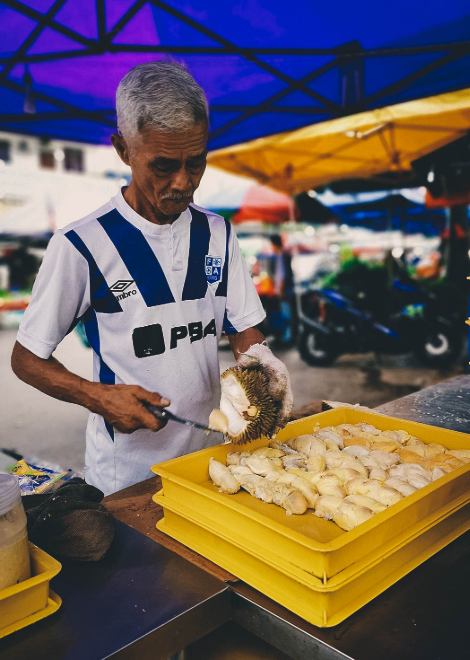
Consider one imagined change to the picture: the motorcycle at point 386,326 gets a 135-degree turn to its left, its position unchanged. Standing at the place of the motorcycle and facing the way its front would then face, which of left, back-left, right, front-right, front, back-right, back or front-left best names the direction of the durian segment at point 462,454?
back-left

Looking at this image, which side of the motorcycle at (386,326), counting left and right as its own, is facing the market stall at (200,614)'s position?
right

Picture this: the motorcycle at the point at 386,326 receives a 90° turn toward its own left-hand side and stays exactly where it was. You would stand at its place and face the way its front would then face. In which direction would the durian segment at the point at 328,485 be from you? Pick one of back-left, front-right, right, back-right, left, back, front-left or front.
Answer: back

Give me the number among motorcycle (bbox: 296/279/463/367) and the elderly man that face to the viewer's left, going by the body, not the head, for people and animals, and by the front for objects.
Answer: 0

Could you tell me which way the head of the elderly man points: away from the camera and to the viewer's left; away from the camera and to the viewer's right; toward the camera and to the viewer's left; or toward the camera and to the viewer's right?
toward the camera and to the viewer's right

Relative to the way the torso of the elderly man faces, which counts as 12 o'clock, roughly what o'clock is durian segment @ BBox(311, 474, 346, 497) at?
The durian segment is roughly at 12 o'clock from the elderly man.

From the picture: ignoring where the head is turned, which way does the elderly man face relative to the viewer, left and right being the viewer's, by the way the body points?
facing the viewer and to the right of the viewer

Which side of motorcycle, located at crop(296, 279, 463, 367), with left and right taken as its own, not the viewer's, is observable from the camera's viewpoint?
right

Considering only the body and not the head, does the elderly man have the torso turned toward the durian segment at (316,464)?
yes

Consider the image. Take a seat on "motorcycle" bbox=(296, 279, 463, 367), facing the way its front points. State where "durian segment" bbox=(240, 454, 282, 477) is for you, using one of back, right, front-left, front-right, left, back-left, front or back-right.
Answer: right

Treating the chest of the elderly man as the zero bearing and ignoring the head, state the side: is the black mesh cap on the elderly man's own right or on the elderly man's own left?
on the elderly man's own right
